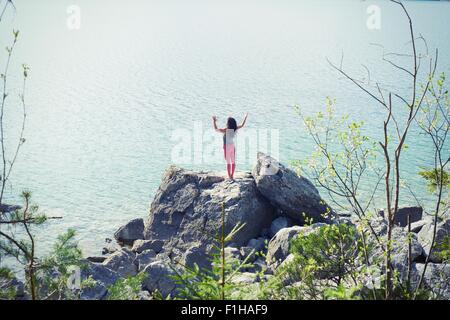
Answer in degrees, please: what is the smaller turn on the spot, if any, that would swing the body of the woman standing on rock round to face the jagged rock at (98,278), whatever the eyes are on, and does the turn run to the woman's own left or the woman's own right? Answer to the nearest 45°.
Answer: approximately 135° to the woman's own left

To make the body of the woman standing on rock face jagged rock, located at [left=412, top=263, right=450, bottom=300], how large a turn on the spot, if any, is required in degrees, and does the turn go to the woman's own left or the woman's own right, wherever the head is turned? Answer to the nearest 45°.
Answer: approximately 135° to the woman's own right

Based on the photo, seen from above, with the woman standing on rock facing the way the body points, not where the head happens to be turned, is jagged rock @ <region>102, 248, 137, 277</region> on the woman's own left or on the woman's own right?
on the woman's own left

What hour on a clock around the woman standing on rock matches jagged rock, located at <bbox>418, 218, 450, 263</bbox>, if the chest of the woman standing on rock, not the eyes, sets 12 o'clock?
The jagged rock is roughly at 4 o'clock from the woman standing on rock.

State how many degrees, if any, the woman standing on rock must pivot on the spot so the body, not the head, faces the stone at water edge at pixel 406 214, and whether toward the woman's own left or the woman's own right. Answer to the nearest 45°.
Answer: approximately 90° to the woman's own right

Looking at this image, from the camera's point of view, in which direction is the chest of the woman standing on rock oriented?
away from the camera
